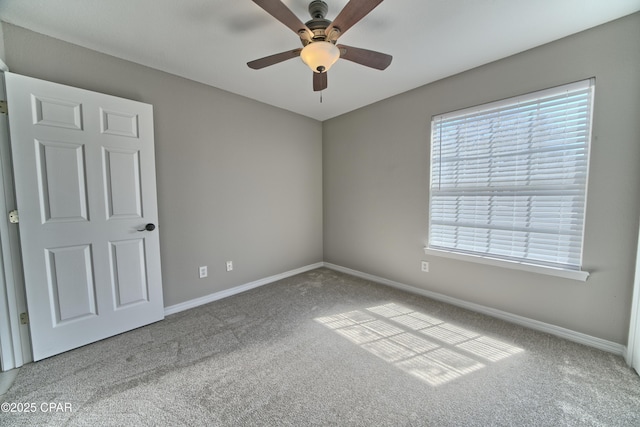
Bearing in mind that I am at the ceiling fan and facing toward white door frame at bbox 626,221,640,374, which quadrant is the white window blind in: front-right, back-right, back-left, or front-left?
front-left

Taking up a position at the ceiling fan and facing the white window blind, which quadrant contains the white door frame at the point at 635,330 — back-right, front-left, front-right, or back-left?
front-right

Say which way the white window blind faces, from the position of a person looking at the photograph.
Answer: facing the viewer and to the left of the viewer

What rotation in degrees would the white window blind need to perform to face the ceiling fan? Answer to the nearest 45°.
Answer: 0° — it already faces it

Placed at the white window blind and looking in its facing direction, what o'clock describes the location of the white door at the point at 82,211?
The white door is roughly at 12 o'clock from the white window blind.
